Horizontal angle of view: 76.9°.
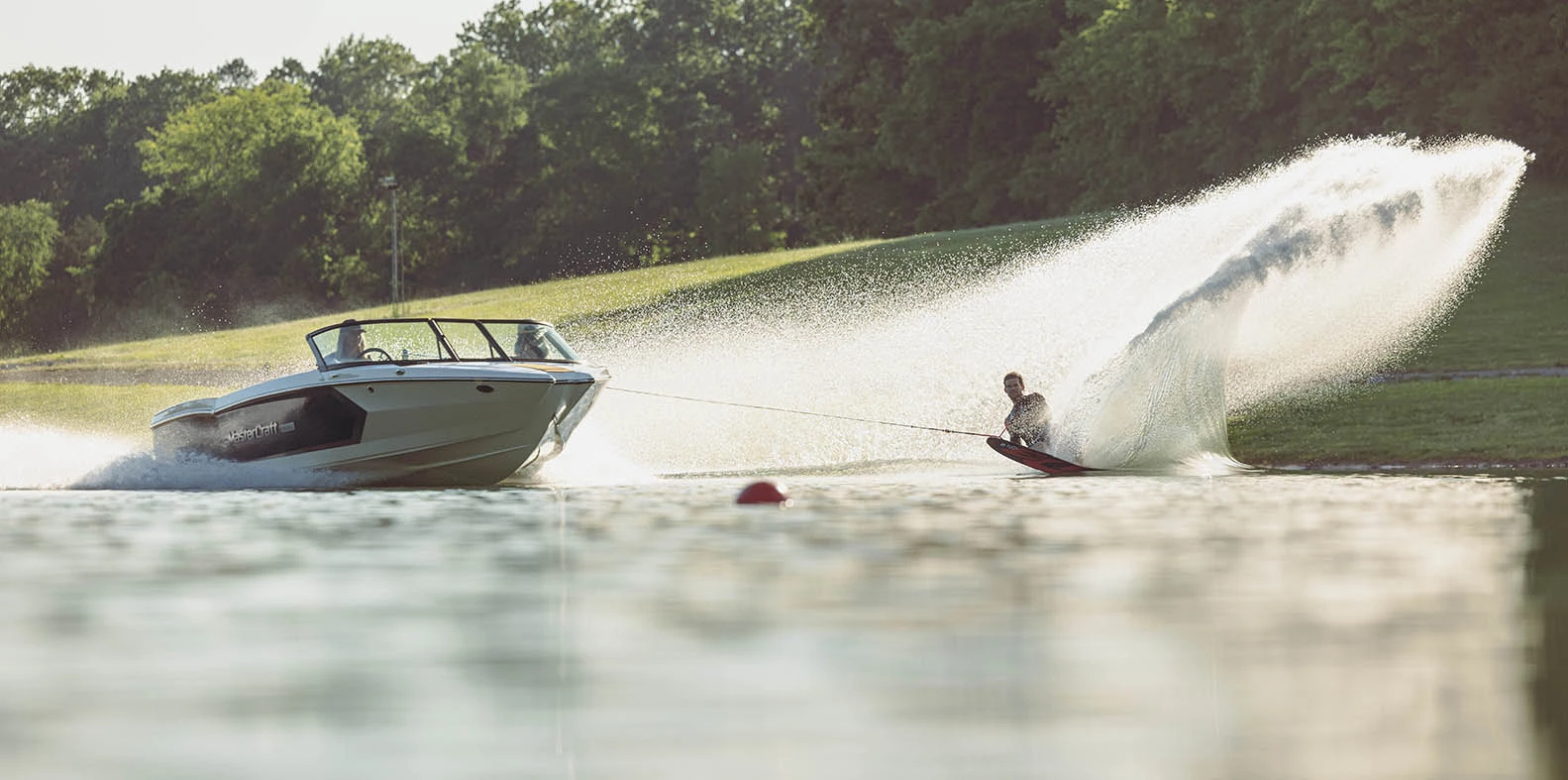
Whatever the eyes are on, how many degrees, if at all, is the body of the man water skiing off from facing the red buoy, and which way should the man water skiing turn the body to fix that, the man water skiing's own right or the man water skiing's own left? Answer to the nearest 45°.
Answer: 0° — they already face it

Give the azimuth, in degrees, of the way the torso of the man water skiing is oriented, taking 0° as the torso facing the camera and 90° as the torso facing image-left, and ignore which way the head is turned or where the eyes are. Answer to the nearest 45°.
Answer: approximately 45°

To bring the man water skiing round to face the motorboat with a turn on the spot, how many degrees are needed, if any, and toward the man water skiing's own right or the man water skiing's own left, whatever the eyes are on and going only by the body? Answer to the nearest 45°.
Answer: approximately 45° to the man water skiing's own right

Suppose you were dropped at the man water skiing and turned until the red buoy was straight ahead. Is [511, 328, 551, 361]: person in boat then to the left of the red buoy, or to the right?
right
